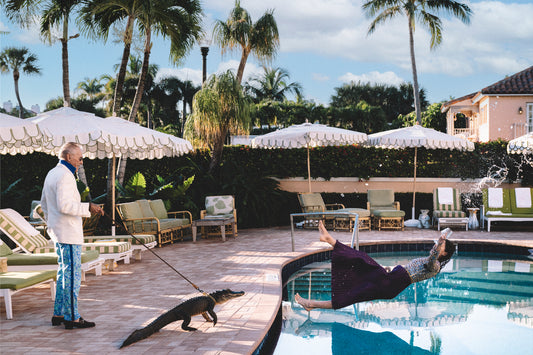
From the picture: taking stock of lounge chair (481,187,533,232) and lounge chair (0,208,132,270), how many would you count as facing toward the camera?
1

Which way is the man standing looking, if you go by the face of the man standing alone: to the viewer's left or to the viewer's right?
to the viewer's right

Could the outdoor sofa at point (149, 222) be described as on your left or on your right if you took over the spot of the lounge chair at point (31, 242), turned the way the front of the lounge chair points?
on your left

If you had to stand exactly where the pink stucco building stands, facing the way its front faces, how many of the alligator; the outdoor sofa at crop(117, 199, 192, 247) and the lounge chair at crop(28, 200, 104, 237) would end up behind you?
0

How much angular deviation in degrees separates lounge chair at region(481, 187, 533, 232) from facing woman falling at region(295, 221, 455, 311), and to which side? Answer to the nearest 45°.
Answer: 0° — it already faces them

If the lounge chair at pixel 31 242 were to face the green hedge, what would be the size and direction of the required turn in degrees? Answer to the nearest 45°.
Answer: approximately 45° to its left

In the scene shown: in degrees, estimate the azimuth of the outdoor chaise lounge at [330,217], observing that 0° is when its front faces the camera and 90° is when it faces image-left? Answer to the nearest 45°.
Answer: approximately 315°

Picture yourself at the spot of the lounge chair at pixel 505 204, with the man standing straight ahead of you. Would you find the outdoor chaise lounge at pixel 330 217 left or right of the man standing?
right

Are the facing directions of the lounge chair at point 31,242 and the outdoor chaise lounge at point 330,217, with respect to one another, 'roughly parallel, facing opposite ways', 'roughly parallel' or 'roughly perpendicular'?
roughly parallel

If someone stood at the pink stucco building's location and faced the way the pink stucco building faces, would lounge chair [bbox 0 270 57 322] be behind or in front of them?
in front

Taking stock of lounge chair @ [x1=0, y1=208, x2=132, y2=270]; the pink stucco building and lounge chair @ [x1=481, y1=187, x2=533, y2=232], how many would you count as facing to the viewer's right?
1

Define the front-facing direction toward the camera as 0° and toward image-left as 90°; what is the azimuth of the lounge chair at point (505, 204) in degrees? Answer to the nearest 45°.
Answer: approximately 0°

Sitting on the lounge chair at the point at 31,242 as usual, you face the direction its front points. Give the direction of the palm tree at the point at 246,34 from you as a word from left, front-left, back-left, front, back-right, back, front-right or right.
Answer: front-left

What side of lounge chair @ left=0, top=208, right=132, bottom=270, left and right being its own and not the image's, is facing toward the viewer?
right

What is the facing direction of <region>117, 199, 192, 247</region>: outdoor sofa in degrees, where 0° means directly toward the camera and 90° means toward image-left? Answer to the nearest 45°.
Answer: approximately 315°

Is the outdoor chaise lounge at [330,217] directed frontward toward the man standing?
no
